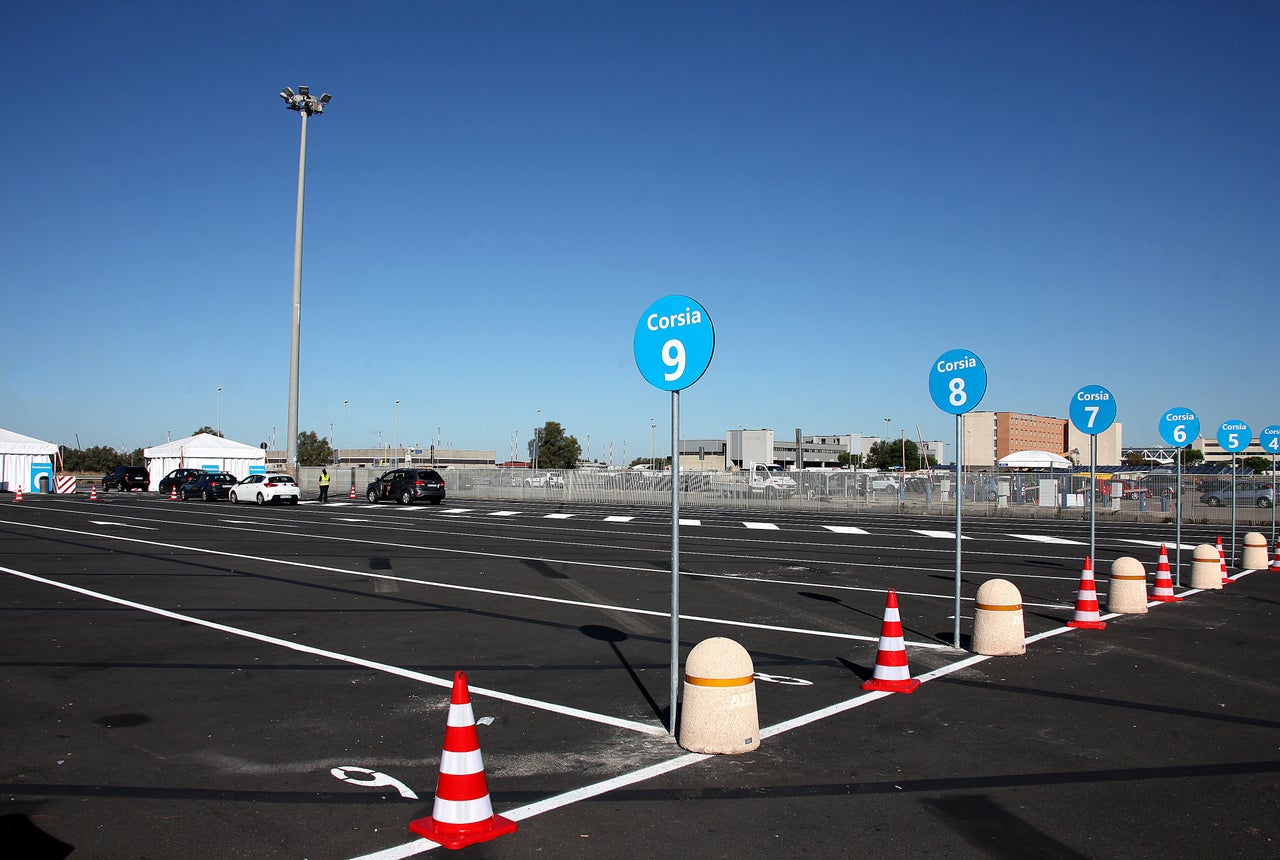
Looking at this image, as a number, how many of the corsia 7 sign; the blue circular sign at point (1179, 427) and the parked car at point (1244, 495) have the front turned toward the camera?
2

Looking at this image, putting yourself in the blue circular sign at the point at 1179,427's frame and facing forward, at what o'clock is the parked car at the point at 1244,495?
The parked car is roughly at 6 o'clock from the blue circular sign.

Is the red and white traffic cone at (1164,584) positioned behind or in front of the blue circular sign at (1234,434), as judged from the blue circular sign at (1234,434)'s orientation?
in front

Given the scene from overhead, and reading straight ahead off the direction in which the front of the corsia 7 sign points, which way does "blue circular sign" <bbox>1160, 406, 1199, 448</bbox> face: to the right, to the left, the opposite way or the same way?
the same way

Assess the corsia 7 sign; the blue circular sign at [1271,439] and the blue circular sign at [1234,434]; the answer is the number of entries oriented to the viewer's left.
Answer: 0

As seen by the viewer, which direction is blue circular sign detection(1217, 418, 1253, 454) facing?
toward the camera

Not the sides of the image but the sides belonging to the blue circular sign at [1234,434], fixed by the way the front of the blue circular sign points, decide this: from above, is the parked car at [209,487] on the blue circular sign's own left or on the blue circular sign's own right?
on the blue circular sign's own right

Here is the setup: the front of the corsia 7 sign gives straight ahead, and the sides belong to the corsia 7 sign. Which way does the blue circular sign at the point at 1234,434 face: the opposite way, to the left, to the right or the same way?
the same way

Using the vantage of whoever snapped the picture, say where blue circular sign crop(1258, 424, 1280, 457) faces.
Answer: facing the viewer

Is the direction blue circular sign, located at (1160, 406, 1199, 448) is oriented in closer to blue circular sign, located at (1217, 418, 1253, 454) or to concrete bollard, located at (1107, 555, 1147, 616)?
the concrete bollard

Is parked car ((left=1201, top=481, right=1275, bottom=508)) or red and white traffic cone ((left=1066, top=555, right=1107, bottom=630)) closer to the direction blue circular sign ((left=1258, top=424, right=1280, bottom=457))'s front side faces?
the red and white traffic cone

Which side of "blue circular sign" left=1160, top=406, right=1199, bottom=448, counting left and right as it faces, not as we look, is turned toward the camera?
front

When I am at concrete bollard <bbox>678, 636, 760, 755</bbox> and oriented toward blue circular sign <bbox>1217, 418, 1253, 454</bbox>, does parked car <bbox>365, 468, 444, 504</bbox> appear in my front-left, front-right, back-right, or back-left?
front-left
